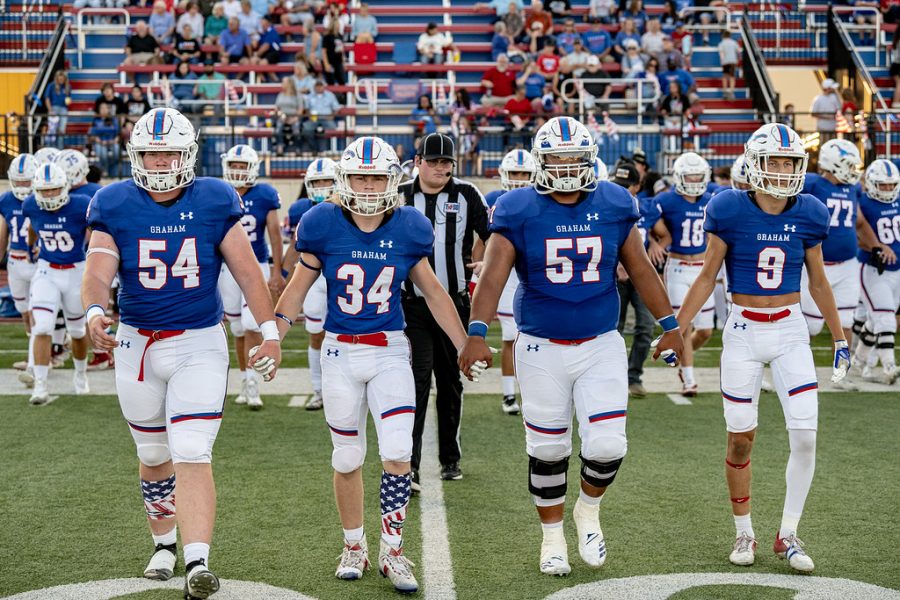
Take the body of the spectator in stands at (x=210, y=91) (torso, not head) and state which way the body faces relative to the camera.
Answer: toward the camera

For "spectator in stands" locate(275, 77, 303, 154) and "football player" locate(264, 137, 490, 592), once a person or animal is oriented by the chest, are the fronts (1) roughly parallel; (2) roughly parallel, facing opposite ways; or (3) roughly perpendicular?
roughly parallel

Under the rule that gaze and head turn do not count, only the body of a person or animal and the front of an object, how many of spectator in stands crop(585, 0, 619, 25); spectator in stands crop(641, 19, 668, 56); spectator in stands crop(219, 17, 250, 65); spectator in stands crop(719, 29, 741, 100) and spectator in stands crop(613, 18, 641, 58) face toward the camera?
4

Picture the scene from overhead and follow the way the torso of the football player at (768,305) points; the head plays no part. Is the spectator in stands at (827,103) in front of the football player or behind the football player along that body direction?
behind

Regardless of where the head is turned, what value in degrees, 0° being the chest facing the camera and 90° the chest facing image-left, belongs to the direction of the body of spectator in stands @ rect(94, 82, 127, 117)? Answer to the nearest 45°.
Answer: approximately 0°

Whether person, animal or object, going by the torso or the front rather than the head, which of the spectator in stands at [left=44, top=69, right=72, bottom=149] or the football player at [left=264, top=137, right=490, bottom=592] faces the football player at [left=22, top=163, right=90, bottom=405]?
the spectator in stands

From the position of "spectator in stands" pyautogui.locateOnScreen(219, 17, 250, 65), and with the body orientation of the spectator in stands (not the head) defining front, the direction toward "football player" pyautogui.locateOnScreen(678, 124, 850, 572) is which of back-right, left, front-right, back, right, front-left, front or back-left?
front

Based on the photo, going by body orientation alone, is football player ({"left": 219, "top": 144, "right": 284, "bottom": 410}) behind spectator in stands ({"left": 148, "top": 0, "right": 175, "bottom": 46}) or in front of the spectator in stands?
in front

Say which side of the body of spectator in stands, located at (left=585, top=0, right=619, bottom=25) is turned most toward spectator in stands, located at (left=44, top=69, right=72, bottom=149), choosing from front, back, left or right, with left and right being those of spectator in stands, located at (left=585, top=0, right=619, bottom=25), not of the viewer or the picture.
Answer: right

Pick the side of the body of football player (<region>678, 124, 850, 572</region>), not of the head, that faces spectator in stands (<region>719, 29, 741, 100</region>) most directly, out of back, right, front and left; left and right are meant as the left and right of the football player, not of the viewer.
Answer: back

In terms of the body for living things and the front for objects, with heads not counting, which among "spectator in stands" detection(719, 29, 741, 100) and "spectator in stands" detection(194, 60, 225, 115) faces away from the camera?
"spectator in stands" detection(719, 29, 741, 100)

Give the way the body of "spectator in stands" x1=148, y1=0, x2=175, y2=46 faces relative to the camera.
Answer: toward the camera

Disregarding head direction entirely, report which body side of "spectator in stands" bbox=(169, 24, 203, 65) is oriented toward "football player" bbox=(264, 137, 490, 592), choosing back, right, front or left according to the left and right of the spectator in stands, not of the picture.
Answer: front

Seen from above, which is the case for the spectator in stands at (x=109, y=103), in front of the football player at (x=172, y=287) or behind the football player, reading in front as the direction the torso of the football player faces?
behind
